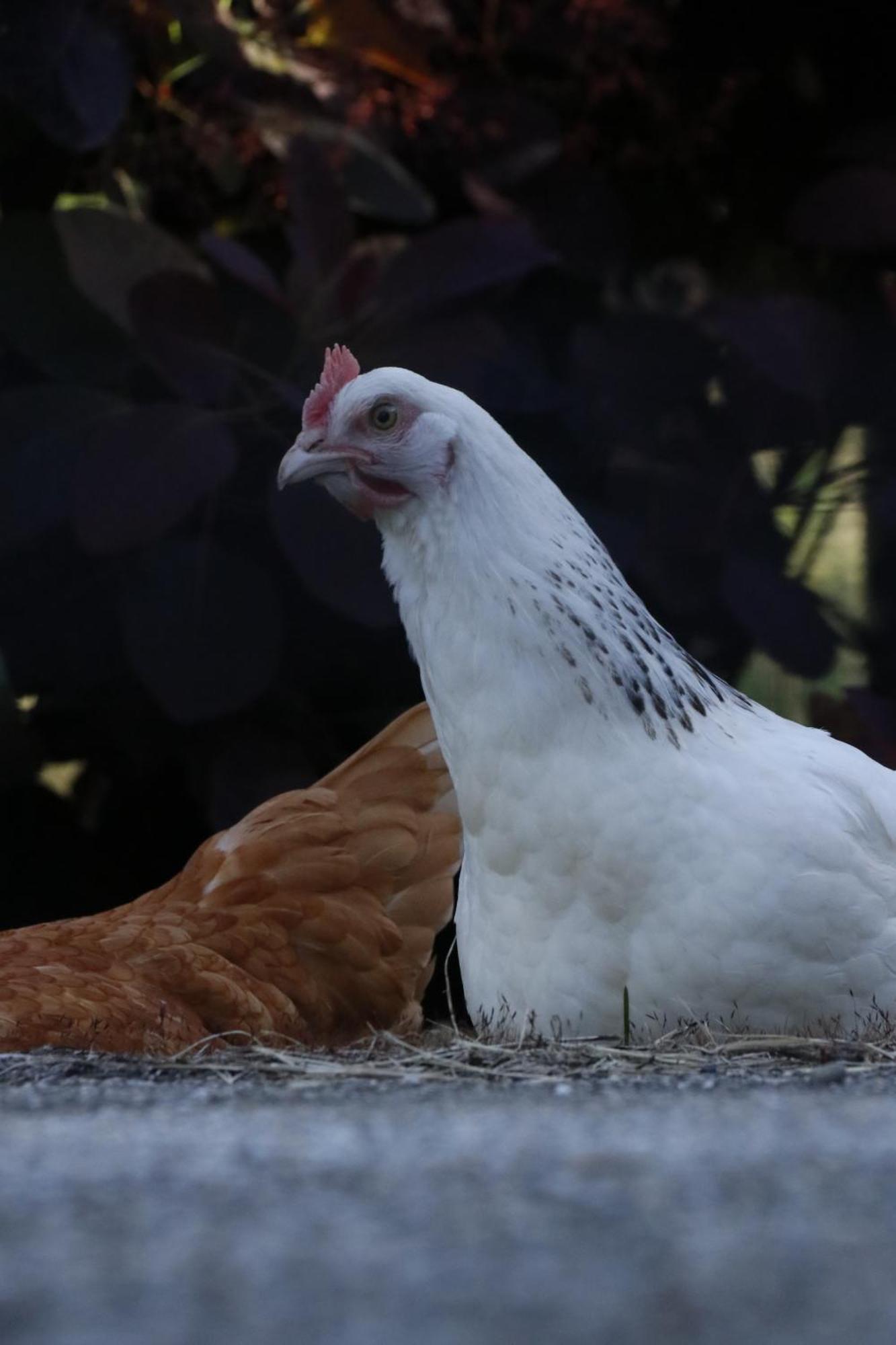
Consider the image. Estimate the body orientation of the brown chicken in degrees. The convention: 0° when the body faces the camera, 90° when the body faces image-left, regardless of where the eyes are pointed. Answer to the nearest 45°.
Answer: approximately 90°

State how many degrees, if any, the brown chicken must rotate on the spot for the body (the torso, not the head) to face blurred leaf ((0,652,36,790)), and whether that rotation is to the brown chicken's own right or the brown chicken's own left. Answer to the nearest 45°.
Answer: approximately 45° to the brown chicken's own right

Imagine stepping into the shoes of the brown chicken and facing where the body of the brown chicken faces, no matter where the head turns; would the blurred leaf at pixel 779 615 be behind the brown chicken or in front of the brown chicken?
behind
